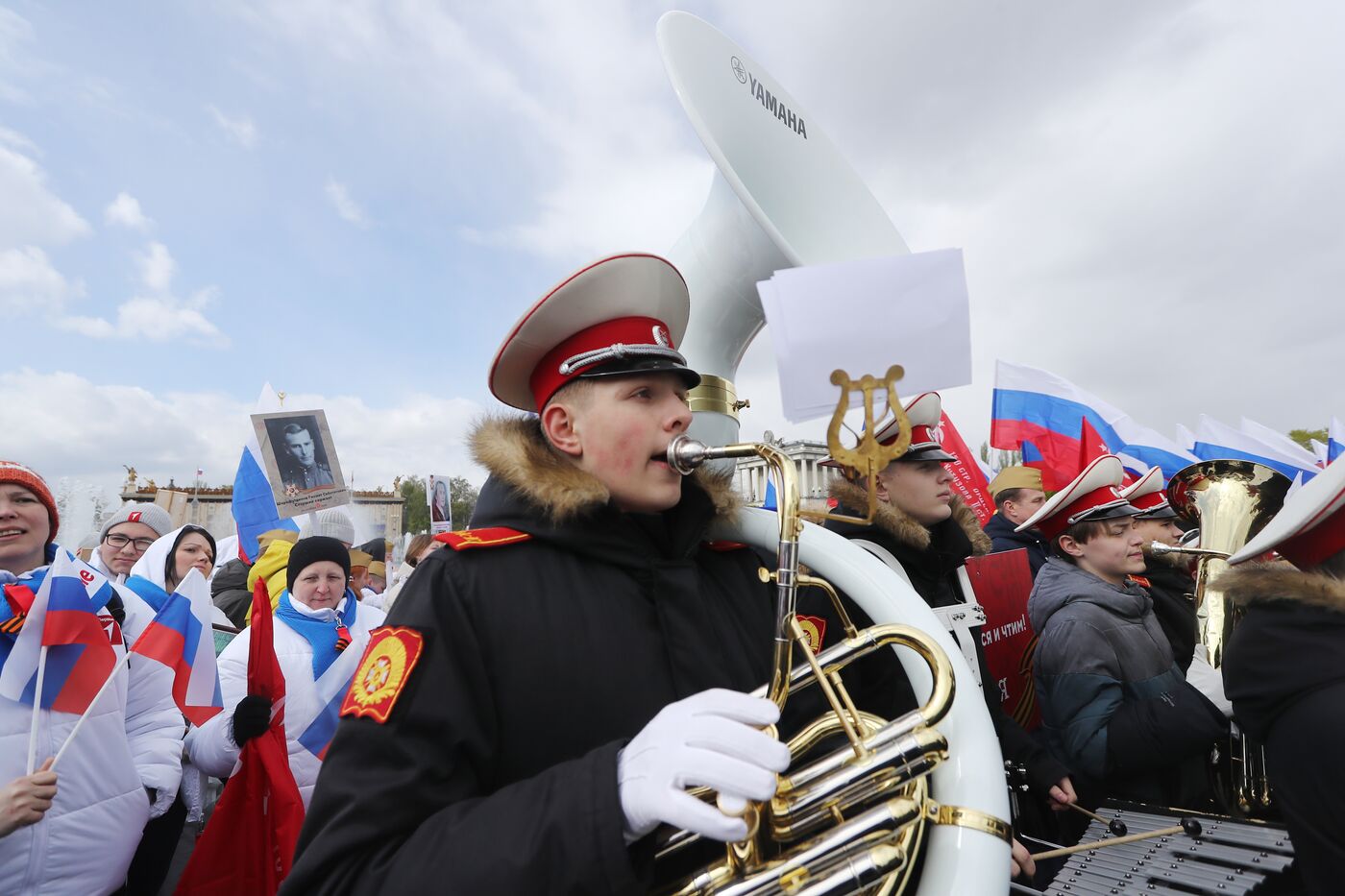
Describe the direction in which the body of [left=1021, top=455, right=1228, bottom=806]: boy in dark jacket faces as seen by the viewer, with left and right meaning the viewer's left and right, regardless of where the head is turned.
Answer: facing to the right of the viewer

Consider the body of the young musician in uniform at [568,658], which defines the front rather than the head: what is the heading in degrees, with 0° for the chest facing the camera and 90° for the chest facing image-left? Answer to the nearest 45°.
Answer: approximately 315°

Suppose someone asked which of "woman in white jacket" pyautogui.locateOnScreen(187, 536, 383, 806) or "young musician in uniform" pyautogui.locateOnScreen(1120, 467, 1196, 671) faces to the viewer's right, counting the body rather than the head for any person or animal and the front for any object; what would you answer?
the young musician in uniform

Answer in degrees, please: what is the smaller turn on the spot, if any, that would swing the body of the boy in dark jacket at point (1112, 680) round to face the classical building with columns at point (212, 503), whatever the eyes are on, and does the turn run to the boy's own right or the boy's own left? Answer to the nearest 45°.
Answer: approximately 180°

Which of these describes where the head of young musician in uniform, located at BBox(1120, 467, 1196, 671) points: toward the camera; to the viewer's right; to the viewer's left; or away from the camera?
to the viewer's right

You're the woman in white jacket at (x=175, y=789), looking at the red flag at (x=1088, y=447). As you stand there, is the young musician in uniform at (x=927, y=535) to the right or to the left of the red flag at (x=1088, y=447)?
right

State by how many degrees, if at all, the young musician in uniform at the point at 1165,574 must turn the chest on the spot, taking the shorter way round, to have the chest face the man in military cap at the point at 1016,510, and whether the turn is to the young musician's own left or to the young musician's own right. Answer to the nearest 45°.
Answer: approximately 135° to the young musician's own left

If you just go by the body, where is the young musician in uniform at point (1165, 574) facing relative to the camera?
to the viewer's right
